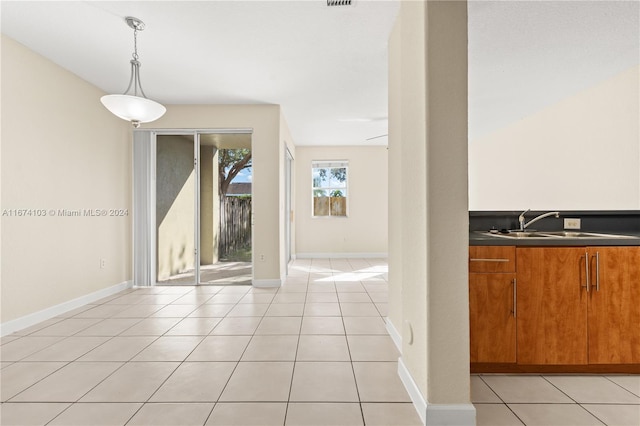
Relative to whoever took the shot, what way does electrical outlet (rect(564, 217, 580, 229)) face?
facing the viewer

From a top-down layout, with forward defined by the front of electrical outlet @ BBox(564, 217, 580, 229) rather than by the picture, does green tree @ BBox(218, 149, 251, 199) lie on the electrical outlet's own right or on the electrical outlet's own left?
on the electrical outlet's own right

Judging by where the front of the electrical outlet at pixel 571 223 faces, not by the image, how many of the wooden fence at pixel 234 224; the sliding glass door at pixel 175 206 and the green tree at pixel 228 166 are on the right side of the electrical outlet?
3

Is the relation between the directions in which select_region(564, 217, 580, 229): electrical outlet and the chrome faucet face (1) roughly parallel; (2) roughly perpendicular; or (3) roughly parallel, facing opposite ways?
roughly perpendicular

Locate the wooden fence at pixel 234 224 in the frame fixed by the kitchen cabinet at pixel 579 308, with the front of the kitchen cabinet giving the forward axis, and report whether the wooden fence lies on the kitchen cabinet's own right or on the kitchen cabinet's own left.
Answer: on the kitchen cabinet's own right

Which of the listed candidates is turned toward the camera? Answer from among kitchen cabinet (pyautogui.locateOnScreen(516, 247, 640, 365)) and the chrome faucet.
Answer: the kitchen cabinet

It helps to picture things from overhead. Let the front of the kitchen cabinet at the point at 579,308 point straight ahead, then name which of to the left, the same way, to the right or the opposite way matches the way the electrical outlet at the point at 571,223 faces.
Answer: the same way

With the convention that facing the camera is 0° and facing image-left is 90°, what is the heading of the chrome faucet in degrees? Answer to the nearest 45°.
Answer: approximately 270°

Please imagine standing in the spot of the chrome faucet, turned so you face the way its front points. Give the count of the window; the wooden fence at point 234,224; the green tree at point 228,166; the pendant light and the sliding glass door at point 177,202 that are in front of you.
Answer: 0

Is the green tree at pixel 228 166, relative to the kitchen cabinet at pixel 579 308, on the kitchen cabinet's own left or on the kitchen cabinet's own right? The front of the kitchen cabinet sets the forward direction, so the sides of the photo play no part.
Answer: on the kitchen cabinet's own right

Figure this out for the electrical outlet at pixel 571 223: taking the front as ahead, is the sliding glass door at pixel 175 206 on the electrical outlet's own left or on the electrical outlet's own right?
on the electrical outlet's own right

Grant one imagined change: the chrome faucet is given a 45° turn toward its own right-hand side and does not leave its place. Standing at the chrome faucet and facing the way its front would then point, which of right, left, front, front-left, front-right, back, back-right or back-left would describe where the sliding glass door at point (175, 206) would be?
back-right

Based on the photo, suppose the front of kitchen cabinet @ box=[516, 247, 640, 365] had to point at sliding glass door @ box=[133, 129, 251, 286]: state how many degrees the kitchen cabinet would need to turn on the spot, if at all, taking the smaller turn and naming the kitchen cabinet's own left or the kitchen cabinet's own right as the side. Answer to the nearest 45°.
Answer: approximately 90° to the kitchen cabinet's own right

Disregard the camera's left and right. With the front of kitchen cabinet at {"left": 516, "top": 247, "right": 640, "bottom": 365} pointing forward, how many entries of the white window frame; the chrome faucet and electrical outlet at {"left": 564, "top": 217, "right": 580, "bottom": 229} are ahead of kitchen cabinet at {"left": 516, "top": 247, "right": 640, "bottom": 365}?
0

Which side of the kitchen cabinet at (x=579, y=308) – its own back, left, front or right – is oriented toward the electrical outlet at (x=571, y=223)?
back
